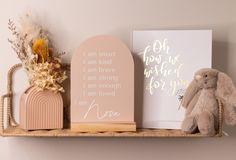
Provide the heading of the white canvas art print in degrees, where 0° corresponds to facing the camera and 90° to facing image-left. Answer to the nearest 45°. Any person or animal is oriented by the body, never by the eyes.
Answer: approximately 0°
